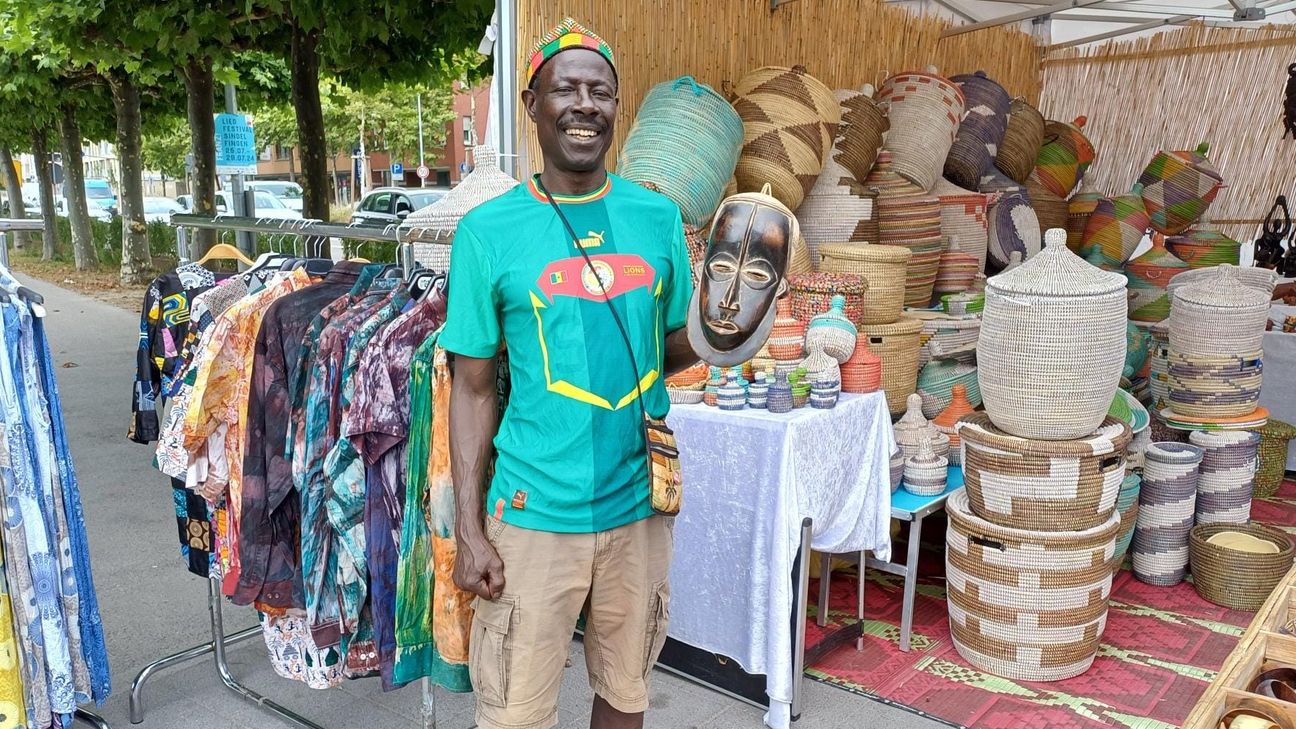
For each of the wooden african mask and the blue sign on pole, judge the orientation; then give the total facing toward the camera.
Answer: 2

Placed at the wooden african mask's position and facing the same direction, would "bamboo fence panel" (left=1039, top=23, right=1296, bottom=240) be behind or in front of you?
behind

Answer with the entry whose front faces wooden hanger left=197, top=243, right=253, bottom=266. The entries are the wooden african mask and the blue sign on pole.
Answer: the blue sign on pole

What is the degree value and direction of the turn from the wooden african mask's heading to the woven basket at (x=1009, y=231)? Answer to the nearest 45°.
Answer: approximately 180°

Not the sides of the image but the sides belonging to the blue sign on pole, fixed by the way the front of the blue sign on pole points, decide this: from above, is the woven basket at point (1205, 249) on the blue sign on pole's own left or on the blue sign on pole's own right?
on the blue sign on pole's own left

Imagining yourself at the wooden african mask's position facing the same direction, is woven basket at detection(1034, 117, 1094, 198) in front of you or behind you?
behind

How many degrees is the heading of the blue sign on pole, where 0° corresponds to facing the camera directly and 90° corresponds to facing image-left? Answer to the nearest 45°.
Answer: approximately 0°

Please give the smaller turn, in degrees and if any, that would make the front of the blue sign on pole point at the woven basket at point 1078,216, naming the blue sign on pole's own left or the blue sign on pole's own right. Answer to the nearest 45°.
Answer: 0° — it already faces it

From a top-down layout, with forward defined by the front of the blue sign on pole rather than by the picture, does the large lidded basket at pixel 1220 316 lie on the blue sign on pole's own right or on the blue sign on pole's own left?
on the blue sign on pole's own left
